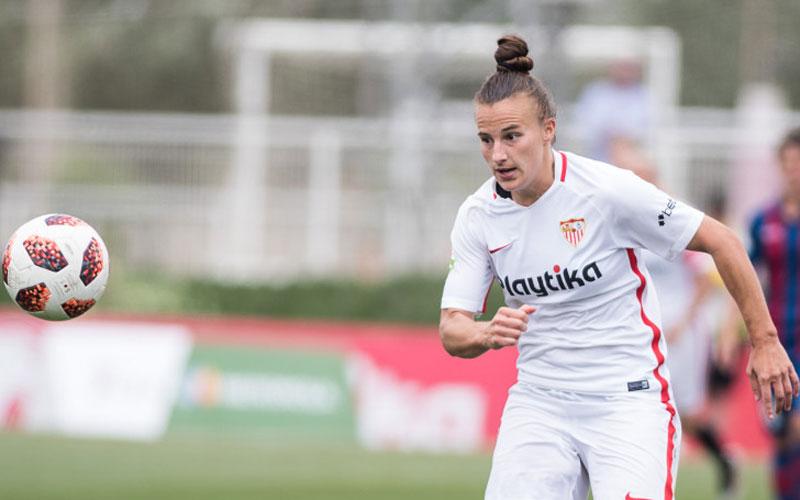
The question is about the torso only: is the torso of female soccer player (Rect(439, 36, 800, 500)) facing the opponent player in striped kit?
no

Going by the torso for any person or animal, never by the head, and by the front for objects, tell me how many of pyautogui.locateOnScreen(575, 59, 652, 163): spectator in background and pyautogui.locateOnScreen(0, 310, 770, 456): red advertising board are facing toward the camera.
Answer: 2

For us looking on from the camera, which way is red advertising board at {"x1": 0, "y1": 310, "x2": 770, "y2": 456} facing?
facing the viewer

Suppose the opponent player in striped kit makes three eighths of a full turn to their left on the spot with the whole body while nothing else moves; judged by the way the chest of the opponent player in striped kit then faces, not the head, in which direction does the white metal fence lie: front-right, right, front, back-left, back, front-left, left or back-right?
left

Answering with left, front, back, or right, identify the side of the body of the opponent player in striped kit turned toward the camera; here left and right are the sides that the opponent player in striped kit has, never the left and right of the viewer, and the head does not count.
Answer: front

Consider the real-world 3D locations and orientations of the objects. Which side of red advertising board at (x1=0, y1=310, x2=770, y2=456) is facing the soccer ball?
front

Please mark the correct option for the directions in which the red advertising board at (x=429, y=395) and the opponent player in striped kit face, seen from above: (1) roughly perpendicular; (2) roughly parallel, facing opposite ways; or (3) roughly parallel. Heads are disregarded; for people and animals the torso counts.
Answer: roughly parallel

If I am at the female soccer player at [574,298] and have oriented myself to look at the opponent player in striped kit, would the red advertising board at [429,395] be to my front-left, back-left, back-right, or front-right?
front-left

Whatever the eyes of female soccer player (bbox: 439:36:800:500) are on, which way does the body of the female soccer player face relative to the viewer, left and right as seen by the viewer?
facing the viewer and to the left of the viewer

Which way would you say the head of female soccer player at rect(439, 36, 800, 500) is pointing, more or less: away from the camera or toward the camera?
toward the camera

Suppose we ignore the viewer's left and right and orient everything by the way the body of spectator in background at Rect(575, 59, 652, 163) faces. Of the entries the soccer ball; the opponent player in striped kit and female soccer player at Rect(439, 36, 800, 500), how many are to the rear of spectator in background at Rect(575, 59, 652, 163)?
0

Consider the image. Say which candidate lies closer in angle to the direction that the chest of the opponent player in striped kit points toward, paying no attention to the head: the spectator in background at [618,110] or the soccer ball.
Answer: the soccer ball

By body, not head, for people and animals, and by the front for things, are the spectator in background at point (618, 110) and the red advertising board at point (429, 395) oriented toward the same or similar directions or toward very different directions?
same or similar directions

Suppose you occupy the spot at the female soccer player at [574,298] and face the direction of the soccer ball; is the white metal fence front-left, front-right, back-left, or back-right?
front-right
